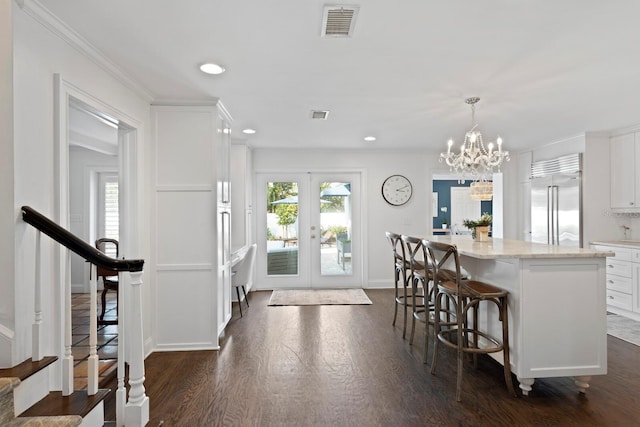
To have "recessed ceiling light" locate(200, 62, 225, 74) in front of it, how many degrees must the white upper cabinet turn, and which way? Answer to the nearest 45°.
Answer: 0° — it already faces it

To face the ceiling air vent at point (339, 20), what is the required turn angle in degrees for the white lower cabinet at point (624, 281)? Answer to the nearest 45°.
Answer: approximately 45° to its left

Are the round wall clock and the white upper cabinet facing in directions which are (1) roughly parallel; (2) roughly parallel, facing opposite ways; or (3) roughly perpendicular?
roughly perpendicular

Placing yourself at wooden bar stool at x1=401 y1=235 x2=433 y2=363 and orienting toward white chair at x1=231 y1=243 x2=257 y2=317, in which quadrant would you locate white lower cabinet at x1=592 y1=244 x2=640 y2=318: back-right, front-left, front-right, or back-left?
back-right

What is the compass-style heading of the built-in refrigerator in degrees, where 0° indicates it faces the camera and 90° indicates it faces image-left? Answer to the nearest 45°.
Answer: approximately 45°

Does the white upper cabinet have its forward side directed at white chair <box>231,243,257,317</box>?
yes

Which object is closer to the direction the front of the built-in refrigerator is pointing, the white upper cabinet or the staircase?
the staircase

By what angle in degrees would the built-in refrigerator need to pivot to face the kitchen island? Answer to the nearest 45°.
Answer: approximately 45° to its left

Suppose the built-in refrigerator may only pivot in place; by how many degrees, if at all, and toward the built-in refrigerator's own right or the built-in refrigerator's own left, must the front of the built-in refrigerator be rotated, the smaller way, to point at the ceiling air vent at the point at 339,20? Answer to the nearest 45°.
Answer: approximately 45° to the built-in refrigerator's own left

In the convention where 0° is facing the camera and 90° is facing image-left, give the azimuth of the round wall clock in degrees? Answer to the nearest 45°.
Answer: approximately 0°
